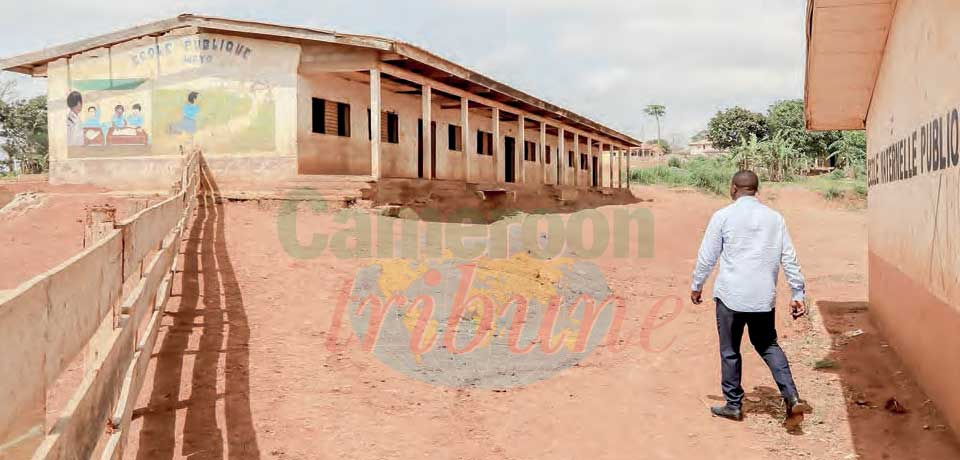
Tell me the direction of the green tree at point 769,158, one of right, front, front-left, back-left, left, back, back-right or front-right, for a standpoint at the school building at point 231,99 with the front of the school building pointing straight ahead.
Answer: left

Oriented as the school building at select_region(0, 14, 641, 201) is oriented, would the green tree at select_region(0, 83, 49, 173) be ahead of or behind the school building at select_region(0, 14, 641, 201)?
behind

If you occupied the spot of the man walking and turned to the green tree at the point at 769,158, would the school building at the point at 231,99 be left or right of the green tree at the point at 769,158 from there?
left

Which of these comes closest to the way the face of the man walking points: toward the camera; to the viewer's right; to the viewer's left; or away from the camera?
away from the camera

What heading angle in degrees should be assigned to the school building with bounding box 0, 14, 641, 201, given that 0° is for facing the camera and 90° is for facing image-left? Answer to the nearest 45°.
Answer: approximately 315°

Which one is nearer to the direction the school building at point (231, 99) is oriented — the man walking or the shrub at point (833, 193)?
the man walking

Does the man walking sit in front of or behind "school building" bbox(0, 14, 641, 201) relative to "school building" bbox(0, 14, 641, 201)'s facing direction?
in front
